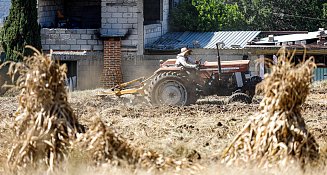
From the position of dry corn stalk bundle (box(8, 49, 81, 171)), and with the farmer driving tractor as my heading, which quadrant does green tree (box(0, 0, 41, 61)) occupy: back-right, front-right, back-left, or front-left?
front-left

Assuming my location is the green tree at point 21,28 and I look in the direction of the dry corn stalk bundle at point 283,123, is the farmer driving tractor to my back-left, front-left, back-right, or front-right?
front-left

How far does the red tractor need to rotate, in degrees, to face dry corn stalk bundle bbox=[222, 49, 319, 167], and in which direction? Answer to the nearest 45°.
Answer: approximately 90° to its right

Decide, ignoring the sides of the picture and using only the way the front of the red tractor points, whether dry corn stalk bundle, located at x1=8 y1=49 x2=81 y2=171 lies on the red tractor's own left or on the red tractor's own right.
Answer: on the red tractor's own right

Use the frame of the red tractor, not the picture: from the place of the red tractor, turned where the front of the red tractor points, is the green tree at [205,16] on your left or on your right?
on your left

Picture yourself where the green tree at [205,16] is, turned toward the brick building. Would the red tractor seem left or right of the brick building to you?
left

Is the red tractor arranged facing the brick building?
no

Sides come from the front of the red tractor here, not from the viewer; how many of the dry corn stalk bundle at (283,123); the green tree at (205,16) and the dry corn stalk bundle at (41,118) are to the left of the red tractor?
1

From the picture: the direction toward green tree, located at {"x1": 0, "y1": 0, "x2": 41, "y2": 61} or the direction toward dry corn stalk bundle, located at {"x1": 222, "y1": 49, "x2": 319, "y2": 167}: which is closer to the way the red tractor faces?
the dry corn stalk bundle

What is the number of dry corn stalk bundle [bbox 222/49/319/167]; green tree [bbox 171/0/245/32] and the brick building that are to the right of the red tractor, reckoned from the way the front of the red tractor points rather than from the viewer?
1

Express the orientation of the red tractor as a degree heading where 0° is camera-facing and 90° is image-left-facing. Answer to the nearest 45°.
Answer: approximately 270°
